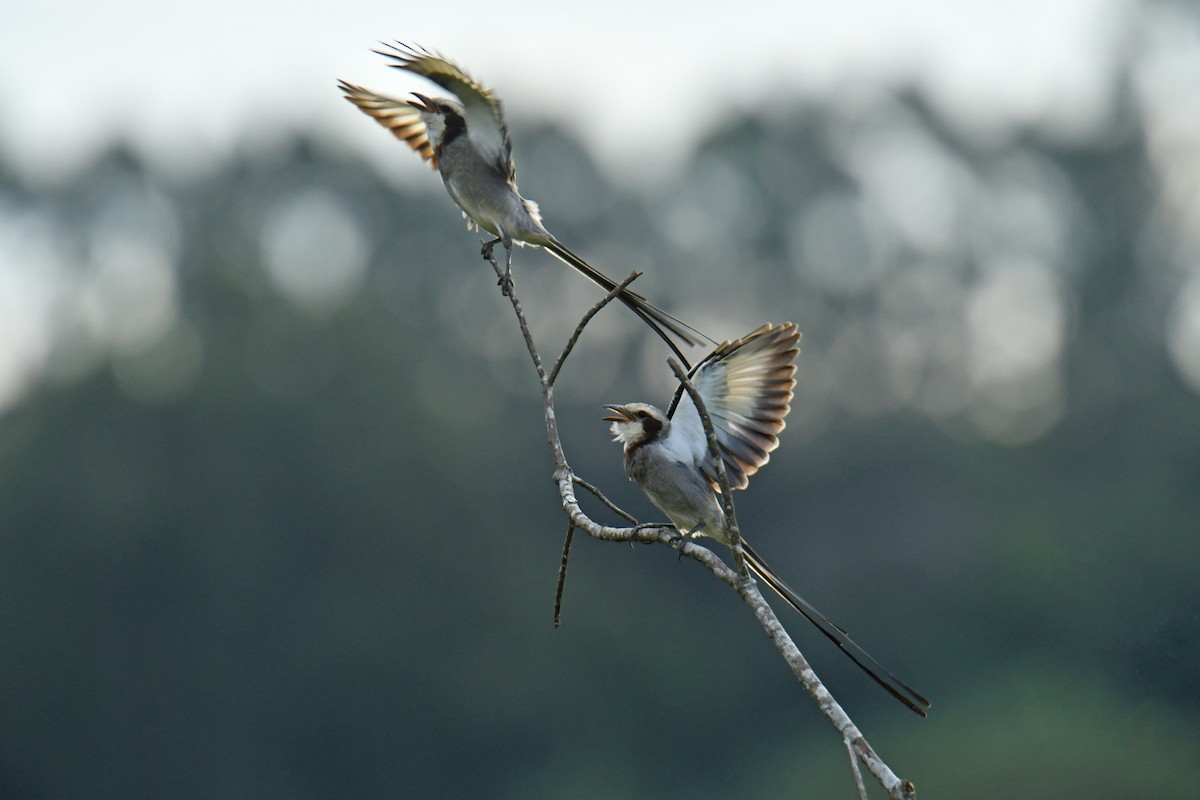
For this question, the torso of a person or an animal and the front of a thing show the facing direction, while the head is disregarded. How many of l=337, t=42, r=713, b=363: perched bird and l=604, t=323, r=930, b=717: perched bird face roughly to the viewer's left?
2

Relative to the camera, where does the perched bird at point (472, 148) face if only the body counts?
to the viewer's left

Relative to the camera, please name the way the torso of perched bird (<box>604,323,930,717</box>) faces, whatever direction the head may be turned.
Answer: to the viewer's left

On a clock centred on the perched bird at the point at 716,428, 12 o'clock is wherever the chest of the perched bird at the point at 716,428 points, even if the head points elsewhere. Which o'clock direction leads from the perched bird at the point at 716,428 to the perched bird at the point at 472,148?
the perched bird at the point at 472,148 is roughly at 12 o'clock from the perched bird at the point at 716,428.

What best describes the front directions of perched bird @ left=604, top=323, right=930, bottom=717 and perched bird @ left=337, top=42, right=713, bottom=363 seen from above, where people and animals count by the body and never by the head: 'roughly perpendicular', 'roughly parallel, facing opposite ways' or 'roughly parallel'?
roughly parallel

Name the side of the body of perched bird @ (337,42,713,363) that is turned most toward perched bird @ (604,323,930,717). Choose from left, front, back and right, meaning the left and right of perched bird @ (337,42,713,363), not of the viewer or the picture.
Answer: back
